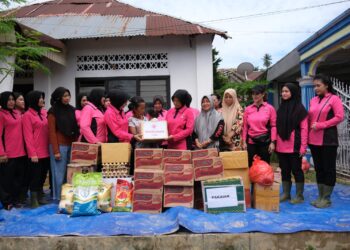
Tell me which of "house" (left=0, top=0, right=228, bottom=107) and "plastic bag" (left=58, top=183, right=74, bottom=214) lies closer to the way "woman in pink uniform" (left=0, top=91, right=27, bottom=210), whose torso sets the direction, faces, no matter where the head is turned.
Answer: the plastic bag

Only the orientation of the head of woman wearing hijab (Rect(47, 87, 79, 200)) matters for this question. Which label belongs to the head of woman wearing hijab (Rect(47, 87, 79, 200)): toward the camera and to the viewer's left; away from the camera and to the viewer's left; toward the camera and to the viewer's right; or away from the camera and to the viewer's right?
toward the camera and to the viewer's right

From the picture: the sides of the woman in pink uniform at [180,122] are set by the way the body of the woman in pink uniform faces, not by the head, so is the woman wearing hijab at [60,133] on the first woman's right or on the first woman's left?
on the first woman's right

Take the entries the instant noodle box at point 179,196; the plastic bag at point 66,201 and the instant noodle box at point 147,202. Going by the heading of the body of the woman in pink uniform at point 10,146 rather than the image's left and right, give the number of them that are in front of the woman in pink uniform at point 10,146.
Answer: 3
